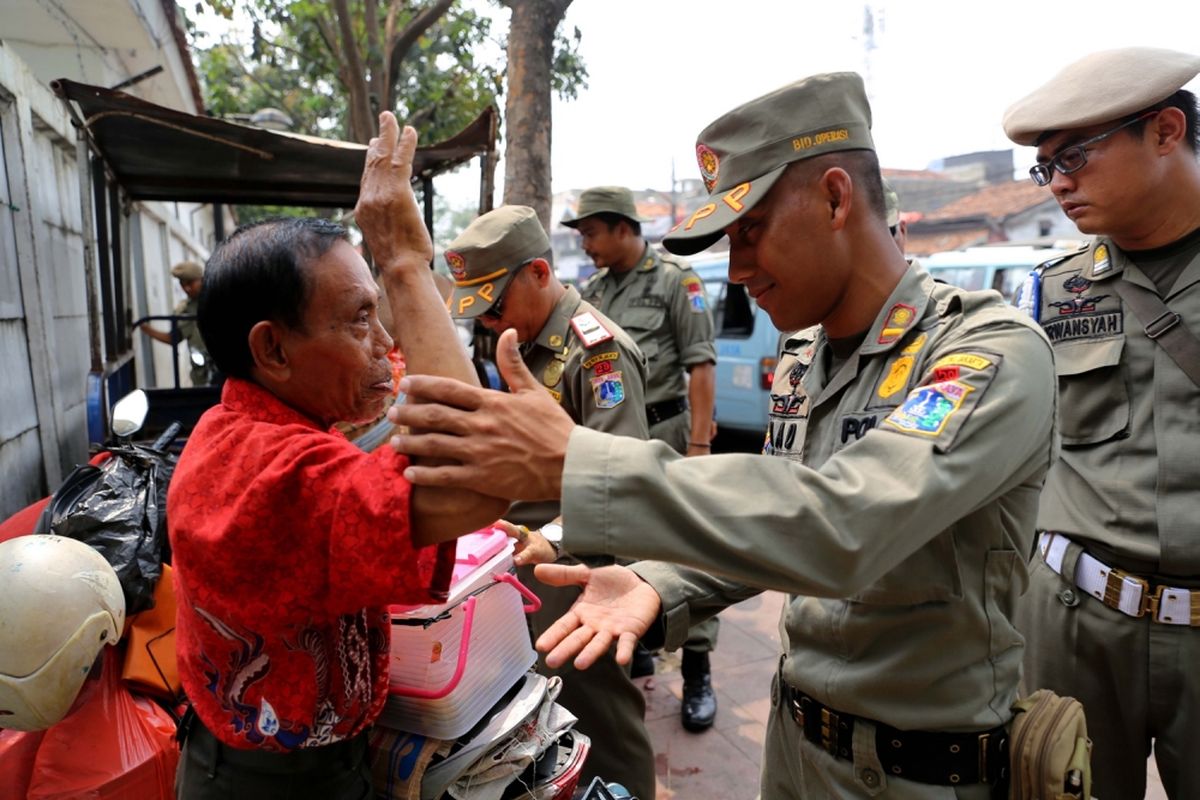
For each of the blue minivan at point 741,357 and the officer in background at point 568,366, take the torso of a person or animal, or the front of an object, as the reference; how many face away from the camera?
1

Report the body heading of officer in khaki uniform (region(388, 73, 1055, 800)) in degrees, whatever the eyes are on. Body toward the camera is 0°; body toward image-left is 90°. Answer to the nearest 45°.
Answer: approximately 45°

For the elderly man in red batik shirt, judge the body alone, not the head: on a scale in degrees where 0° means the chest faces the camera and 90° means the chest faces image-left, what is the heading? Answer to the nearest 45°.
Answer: approximately 270°

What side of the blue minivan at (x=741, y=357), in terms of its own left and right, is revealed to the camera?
back

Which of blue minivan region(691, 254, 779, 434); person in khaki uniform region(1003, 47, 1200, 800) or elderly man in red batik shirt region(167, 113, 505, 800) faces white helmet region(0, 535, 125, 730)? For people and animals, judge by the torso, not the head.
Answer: the person in khaki uniform

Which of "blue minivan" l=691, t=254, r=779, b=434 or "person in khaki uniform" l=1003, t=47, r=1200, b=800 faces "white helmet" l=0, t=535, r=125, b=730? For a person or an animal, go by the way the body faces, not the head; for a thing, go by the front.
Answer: the person in khaki uniform

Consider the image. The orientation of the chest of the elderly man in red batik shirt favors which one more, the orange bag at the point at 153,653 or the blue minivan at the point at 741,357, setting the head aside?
the blue minivan

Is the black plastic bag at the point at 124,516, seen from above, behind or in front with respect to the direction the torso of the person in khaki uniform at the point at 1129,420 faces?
in front

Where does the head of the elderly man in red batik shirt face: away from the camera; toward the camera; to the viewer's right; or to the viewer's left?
to the viewer's right

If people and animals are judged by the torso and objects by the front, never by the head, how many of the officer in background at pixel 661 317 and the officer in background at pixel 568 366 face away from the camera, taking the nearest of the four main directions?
0
